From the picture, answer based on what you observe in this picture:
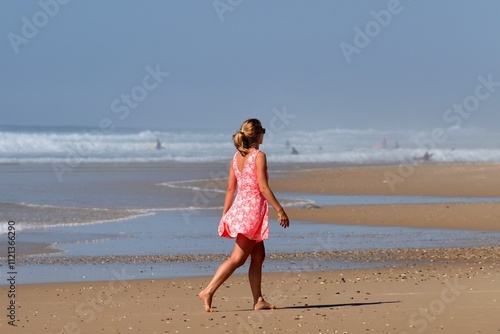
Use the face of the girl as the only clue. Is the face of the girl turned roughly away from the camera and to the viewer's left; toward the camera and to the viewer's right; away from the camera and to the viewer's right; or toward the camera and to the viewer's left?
away from the camera and to the viewer's right

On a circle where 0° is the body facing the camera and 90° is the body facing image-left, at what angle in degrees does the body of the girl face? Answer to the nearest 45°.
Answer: approximately 225°
